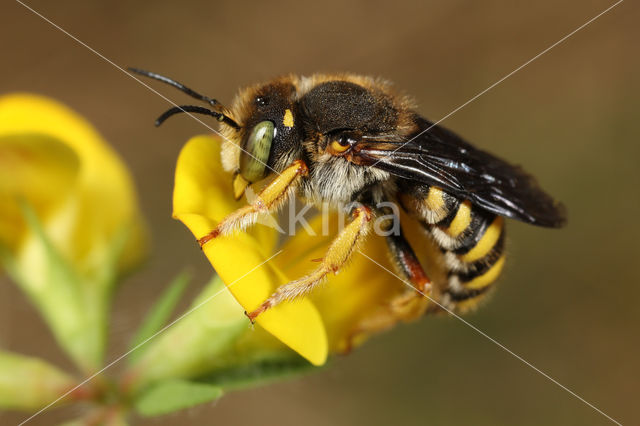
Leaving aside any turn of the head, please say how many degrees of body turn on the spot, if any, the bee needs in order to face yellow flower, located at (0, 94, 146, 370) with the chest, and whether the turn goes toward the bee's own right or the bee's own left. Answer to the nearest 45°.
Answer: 0° — it already faces it

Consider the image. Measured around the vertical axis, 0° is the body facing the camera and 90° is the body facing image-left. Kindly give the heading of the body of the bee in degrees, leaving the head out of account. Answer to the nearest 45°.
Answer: approximately 90°
